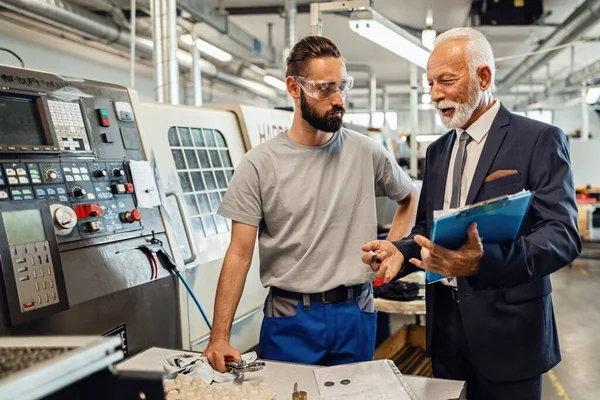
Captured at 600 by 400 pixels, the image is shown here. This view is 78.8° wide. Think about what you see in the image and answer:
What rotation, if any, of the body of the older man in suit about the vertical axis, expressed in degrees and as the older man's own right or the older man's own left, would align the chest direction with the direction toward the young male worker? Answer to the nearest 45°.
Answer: approximately 45° to the older man's own right

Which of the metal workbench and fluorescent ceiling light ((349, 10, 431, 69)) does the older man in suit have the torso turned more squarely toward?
the metal workbench

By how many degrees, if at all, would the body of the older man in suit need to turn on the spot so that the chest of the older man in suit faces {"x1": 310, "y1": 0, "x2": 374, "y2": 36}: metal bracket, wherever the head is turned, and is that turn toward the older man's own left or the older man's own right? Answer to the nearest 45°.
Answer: approximately 90° to the older man's own right

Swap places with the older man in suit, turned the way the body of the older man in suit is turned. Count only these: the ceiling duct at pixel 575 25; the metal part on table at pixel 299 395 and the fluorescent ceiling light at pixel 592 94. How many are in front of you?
1

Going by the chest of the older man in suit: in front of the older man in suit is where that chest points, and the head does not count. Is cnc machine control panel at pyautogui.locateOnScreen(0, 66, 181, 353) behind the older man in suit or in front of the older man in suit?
in front

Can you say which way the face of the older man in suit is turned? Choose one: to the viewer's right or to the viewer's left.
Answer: to the viewer's left

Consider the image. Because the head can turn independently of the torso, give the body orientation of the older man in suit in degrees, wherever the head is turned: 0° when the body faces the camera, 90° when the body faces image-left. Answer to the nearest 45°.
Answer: approximately 45°

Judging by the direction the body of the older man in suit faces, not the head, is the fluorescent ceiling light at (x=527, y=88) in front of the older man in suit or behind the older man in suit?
behind

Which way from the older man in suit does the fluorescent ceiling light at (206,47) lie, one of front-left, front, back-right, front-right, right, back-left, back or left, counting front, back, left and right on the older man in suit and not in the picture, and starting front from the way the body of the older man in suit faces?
right
